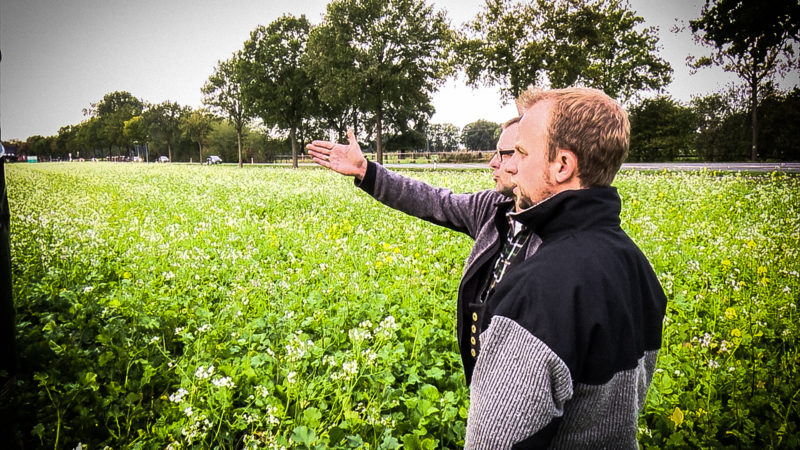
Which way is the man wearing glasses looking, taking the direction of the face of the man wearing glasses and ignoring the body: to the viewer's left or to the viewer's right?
to the viewer's left

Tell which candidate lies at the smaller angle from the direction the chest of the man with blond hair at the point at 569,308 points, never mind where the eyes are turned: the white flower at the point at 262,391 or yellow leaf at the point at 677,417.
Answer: the white flower

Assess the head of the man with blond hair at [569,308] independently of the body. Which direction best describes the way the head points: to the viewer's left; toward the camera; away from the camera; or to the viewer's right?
to the viewer's left

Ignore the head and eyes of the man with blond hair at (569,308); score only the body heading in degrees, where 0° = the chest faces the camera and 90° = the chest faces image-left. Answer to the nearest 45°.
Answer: approximately 90°
